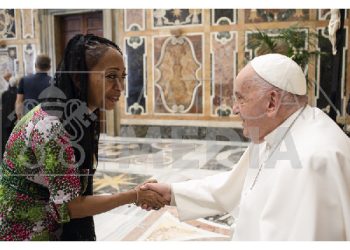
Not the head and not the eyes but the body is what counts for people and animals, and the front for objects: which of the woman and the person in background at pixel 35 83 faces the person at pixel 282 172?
the woman

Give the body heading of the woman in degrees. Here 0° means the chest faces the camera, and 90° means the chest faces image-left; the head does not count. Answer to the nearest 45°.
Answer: approximately 270°

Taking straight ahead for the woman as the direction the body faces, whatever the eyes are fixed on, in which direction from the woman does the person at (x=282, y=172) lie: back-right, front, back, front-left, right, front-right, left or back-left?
front

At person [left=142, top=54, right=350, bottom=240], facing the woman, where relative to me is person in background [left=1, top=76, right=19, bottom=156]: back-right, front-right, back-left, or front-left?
front-right

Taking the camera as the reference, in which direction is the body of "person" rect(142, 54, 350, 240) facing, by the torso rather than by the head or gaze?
to the viewer's left

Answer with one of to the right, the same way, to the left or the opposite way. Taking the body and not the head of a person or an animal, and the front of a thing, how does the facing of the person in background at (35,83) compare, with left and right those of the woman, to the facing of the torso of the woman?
to the left

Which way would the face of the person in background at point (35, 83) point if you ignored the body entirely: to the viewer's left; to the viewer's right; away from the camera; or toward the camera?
away from the camera

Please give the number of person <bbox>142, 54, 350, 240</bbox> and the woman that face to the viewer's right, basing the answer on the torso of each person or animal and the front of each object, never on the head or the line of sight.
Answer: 1

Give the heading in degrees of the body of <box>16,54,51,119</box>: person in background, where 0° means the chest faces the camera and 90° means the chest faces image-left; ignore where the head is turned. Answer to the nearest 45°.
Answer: approximately 180°

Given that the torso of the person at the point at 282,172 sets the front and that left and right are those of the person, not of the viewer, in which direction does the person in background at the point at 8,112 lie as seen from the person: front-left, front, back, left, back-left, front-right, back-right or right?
front-right

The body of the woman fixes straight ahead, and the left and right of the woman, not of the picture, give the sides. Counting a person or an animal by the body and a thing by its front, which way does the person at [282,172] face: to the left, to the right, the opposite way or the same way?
the opposite way

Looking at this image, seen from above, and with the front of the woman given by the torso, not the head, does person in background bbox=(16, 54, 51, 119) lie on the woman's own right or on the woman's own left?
on the woman's own left

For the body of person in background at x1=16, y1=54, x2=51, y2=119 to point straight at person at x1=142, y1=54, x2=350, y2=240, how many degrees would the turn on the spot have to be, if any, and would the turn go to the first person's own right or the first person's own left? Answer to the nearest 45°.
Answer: approximately 180°
